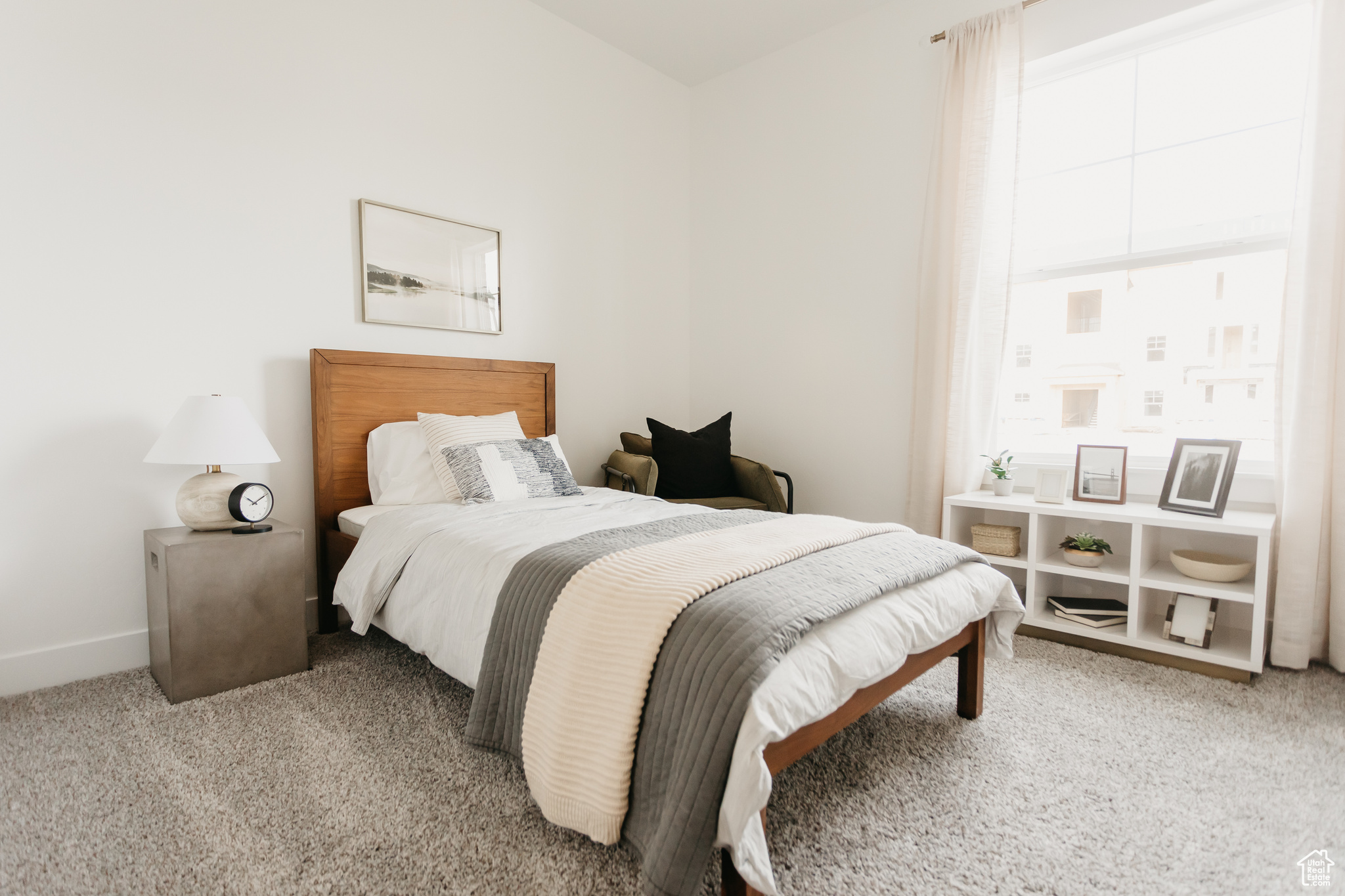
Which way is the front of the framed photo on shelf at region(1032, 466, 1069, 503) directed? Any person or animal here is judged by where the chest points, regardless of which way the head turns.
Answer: toward the camera

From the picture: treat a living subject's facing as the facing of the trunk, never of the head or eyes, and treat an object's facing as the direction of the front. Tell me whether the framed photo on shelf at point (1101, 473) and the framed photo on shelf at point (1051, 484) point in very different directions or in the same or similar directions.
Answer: same or similar directions

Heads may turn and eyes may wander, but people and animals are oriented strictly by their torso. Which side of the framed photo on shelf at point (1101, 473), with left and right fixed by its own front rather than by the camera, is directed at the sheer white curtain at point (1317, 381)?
left

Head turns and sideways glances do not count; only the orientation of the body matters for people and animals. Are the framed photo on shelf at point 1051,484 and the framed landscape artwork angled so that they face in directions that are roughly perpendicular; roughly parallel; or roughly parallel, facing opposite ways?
roughly perpendicular

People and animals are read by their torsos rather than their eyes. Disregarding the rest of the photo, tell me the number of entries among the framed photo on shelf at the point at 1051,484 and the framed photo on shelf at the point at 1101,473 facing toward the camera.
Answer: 2

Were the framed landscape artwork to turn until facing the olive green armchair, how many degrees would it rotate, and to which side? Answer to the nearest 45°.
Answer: approximately 45° to its left

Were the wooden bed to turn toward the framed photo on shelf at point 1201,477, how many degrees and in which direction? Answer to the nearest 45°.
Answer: approximately 45° to its left

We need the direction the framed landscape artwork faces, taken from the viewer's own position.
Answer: facing the viewer and to the right of the viewer

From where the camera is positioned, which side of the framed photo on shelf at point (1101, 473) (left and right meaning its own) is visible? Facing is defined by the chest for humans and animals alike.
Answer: front

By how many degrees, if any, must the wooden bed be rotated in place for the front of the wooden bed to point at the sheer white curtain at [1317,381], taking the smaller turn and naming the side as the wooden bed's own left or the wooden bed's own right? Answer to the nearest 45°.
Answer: approximately 45° to the wooden bed's own left

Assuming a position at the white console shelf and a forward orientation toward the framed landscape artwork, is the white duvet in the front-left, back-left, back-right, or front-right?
front-left

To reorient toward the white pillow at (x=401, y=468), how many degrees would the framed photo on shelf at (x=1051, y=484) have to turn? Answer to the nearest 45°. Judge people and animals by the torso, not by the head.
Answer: approximately 45° to its right

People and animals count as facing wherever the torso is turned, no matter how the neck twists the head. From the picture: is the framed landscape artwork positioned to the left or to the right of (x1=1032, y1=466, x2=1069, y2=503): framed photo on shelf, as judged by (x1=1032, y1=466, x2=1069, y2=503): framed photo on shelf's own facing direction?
on its right
